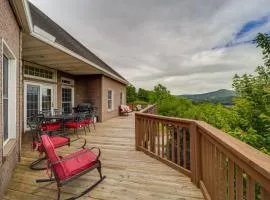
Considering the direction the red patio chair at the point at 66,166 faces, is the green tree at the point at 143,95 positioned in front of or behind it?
in front

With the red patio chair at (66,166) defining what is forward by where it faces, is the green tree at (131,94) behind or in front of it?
in front

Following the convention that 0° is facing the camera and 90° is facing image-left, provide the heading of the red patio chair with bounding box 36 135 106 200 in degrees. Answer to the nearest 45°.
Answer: approximately 225°
